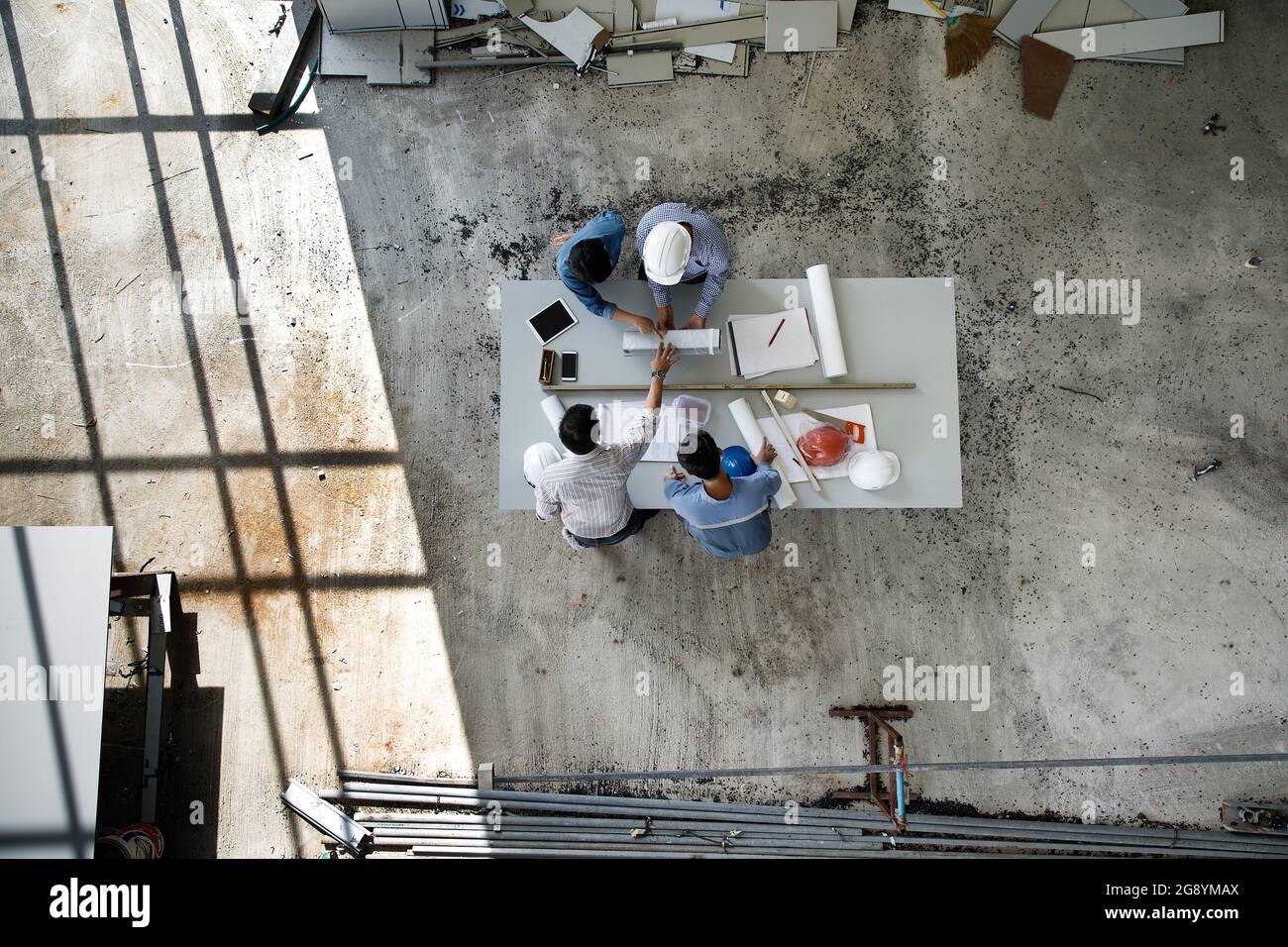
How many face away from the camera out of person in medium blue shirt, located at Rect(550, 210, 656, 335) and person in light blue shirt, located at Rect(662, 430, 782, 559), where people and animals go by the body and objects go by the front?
1

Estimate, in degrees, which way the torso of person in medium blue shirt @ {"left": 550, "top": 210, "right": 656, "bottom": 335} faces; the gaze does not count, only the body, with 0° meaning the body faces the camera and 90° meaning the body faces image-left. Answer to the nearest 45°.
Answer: approximately 315°

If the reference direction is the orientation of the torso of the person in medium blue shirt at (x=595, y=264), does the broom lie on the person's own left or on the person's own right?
on the person's own left

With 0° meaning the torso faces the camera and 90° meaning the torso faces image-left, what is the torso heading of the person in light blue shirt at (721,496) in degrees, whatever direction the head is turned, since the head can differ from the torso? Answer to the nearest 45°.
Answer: approximately 180°

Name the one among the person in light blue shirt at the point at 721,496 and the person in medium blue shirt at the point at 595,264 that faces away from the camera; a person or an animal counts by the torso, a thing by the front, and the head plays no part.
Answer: the person in light blue shirt at the point at 721,496
